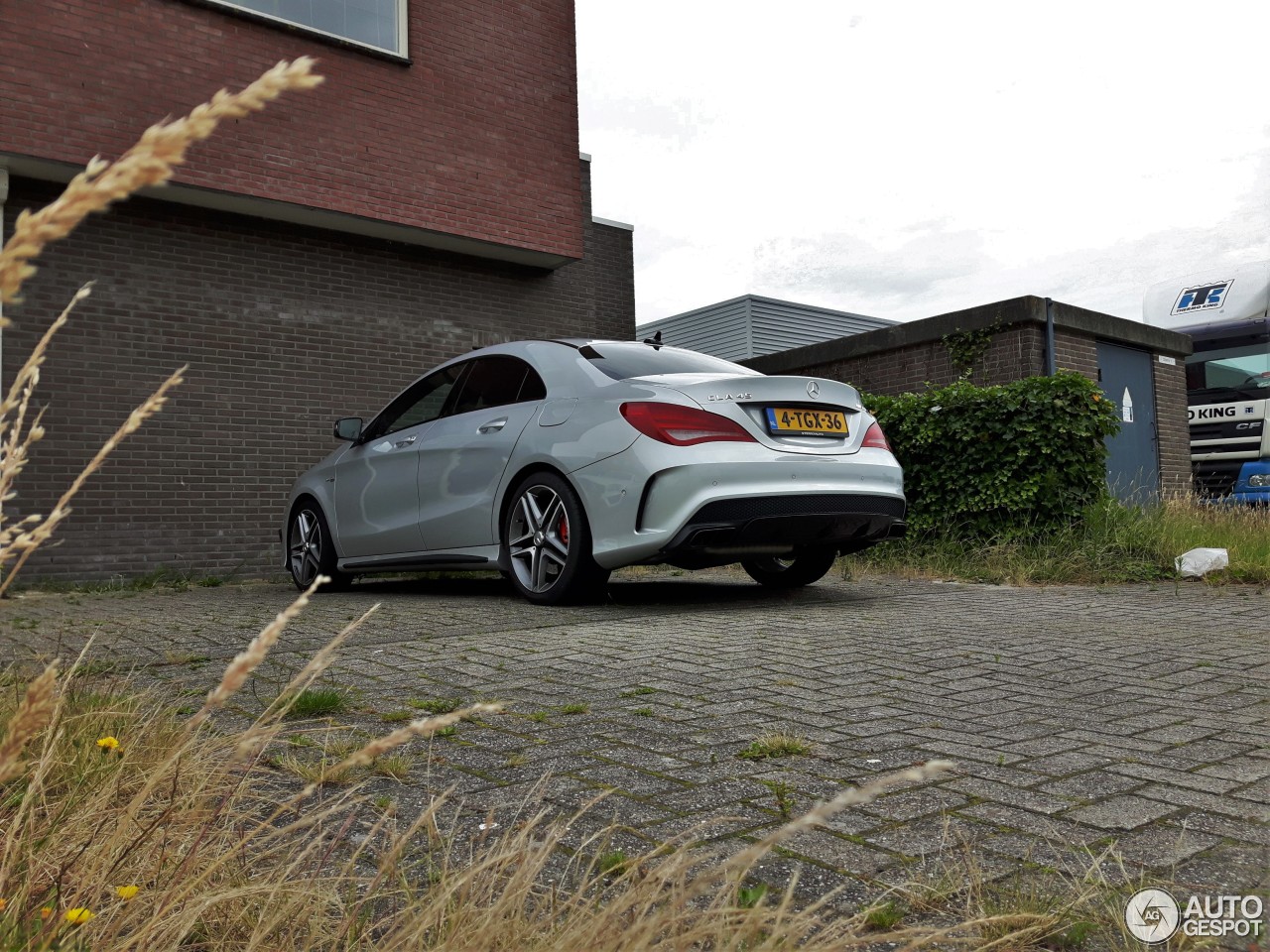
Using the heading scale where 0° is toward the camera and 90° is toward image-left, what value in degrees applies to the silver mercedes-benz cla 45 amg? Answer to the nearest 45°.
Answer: approximately 135°

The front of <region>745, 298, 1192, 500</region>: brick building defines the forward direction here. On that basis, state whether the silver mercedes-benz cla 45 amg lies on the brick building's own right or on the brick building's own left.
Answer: on the brick building's own right

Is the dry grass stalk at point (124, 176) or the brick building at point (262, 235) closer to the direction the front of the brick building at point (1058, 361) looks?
the dry grass stalk

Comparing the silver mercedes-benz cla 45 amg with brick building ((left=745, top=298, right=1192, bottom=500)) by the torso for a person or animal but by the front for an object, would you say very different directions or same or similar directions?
very different directions

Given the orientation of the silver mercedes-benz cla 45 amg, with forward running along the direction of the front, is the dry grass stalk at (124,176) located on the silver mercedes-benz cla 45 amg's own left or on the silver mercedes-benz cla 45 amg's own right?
on the silver mercedes-benz cla 45 amg's own left

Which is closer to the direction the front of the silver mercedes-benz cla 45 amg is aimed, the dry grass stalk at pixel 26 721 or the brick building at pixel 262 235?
the brick building

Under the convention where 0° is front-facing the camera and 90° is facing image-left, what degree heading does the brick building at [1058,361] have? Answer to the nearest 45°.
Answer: approximately 315°

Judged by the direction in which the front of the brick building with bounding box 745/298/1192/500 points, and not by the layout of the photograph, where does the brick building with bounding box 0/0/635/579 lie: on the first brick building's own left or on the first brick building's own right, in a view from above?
on the first brick building's own right

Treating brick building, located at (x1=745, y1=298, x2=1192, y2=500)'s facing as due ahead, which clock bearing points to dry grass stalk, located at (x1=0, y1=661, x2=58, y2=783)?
The dry grass stalk is roughly at 2 o'clock from the brick building.

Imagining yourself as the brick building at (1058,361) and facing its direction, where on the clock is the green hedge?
The green hedge is roughly at 2 o'clock from the brick building.
